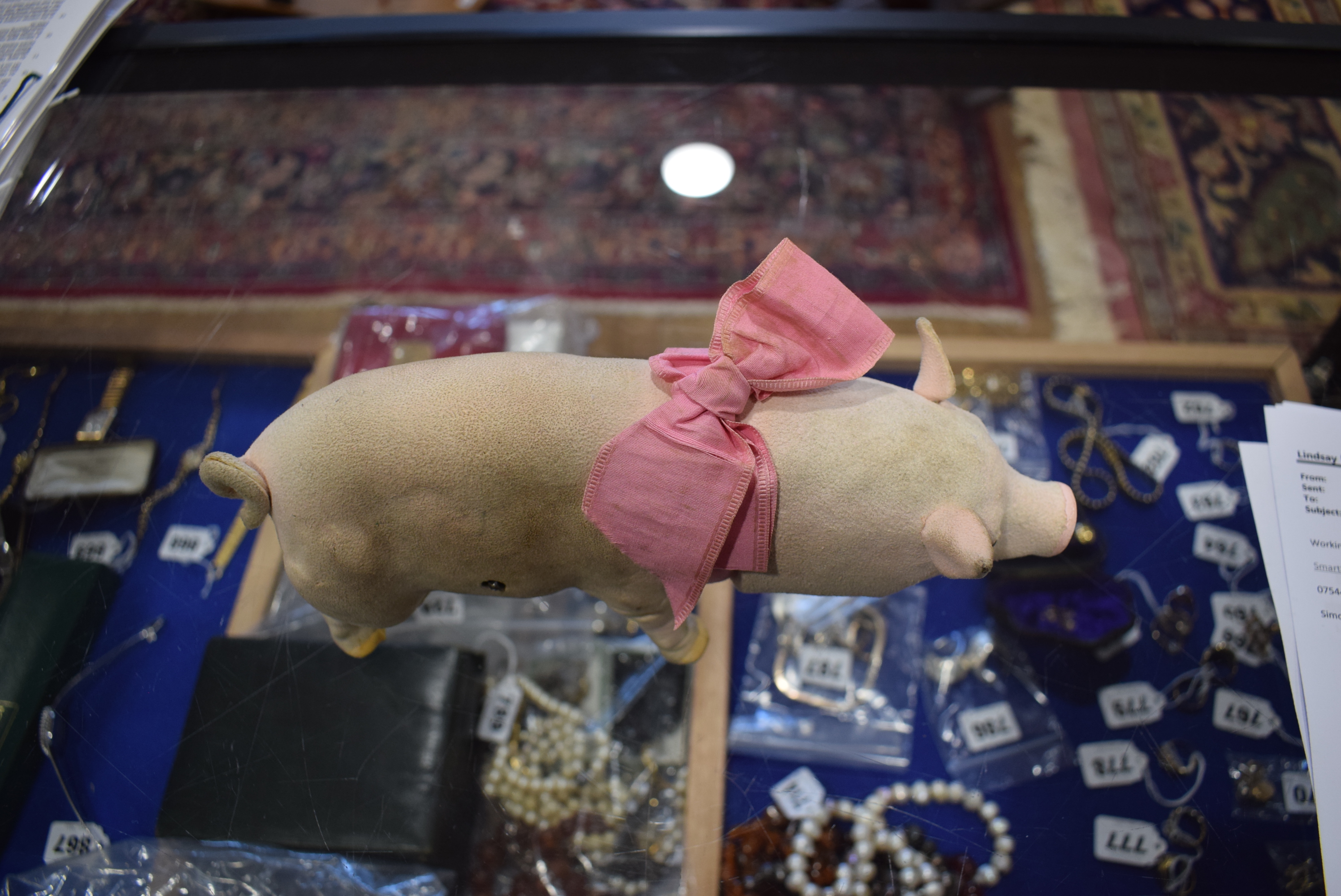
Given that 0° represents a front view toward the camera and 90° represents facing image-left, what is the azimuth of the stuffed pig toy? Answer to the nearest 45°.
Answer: approximately 270°
